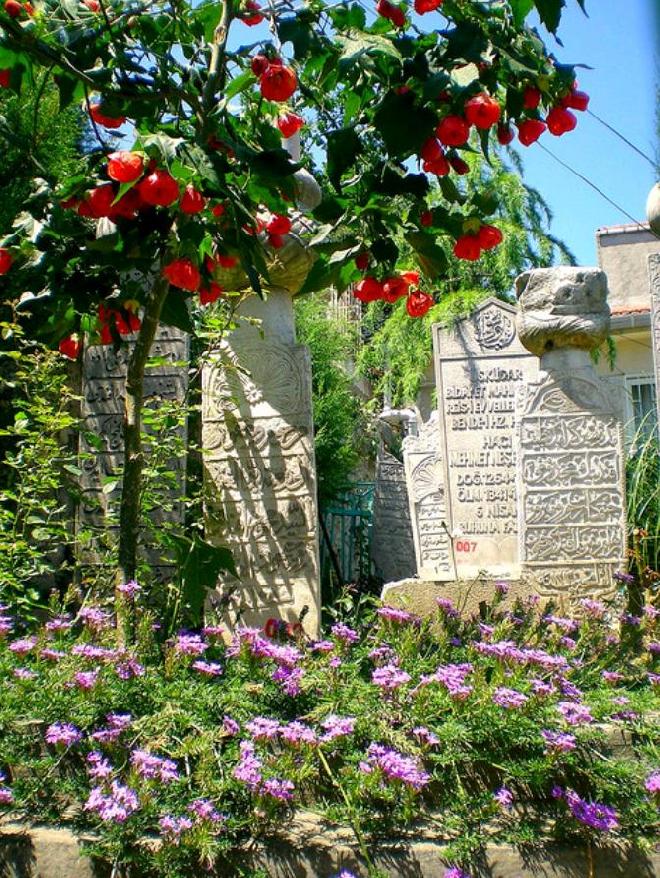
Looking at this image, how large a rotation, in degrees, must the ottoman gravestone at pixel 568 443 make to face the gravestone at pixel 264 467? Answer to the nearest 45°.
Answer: approximately 45° to its right

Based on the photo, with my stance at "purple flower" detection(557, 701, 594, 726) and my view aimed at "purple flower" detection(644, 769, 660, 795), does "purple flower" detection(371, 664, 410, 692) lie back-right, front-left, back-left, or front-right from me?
back-right

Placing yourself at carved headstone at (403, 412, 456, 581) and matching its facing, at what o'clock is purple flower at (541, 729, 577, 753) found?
The purple flower is roughly at 12 o'clock from the carved headstone.

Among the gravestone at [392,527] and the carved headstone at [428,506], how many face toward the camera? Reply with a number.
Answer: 2

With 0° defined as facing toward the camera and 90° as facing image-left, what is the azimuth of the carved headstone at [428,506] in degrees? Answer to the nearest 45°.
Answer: approximately 0°

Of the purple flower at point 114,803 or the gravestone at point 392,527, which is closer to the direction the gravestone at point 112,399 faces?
the purple flower

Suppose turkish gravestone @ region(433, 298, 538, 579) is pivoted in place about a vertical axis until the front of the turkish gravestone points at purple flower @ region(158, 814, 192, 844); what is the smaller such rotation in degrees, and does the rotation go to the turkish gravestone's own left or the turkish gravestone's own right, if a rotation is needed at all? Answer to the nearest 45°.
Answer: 0° — it already faces it
